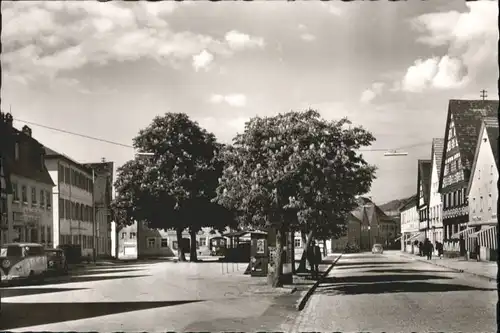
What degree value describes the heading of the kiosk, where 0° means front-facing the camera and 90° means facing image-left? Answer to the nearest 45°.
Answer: approximately 0°

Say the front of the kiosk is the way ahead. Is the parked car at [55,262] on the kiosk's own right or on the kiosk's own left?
on the kiosk's own right

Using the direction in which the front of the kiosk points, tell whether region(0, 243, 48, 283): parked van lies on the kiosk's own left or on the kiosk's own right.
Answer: on the kiosk's own right

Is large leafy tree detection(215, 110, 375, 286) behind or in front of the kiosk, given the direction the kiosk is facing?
in front
